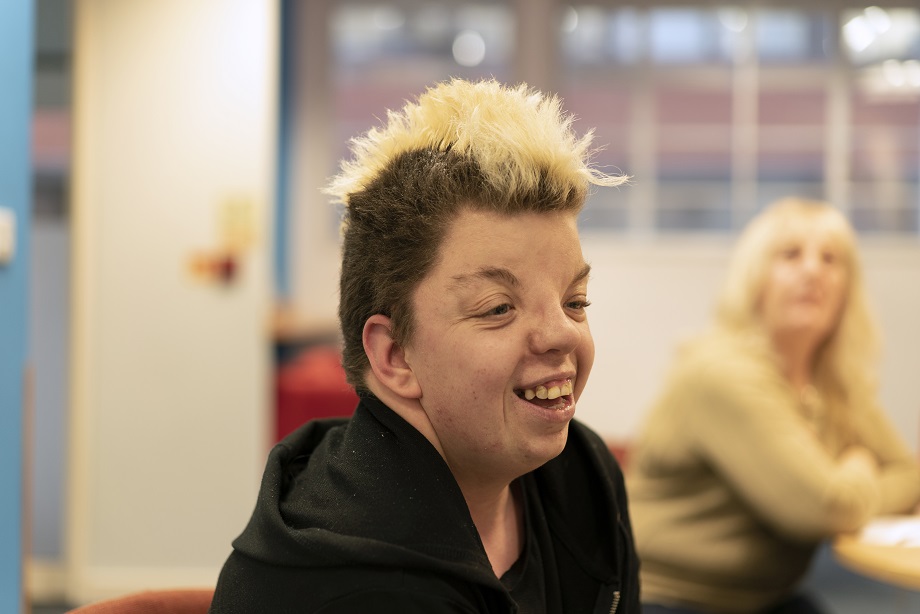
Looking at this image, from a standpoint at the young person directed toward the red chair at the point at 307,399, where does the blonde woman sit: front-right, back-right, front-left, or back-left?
front-right

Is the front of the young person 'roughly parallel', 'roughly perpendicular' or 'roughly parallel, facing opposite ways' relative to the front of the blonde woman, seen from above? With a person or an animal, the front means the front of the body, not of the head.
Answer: roughly parallel

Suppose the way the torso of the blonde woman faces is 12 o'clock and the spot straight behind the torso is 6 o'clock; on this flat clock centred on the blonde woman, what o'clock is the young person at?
The young person is roughly at 2 o'clock from the blonde woman.

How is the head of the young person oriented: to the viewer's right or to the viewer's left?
to the viewer's right

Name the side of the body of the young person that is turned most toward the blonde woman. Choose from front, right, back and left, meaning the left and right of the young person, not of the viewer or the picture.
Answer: left

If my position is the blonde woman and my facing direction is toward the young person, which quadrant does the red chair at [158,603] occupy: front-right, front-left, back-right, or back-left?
front-right

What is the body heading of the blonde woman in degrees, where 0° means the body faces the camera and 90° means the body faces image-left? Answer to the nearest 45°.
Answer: approximately 315°

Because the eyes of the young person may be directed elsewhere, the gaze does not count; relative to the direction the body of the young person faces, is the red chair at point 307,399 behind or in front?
behind

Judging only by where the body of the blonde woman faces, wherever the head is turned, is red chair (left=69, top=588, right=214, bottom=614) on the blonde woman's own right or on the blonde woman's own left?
on the blonde woman's own right

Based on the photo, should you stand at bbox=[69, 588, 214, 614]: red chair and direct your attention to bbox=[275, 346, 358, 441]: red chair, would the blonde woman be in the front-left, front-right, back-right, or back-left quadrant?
front-right
